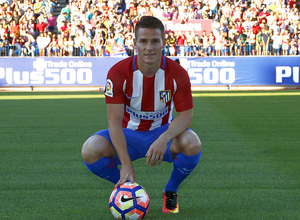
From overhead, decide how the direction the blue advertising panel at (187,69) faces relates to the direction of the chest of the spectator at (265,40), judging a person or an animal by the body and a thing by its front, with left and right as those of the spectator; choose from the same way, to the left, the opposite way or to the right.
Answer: the same way

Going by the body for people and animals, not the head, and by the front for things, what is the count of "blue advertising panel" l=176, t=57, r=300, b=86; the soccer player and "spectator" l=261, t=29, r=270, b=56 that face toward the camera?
3

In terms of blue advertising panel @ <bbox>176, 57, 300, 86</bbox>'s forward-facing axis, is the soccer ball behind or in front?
in front

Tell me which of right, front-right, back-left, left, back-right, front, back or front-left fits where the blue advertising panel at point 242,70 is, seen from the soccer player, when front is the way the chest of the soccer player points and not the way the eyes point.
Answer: back

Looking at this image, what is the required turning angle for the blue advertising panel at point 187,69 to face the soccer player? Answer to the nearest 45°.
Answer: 0° — it already faces them

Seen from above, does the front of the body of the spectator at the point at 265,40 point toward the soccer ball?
yes

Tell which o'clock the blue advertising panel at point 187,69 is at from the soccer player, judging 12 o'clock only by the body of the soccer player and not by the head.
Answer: The blue advertising panel is roughly at 6 o'clock from the soccer player.

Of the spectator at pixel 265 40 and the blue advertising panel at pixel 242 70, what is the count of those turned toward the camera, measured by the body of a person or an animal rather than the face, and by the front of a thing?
2

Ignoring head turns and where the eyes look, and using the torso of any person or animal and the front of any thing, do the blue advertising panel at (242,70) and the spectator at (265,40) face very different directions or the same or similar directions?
same or similar directions

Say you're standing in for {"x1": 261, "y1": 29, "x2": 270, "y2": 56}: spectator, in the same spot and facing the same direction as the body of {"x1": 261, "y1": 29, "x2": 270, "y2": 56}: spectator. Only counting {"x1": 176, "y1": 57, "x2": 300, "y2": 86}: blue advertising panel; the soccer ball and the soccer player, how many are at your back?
0

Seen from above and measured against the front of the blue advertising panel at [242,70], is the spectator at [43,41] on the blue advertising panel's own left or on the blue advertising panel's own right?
on the blue advertising panel's own right

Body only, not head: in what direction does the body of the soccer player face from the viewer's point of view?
toward the camera

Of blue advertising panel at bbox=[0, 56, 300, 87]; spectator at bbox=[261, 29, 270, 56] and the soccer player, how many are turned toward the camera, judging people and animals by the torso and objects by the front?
3

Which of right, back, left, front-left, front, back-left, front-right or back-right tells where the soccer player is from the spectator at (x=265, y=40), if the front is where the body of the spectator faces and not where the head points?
front

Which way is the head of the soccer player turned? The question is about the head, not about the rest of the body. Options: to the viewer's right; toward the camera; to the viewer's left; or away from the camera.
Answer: toward the camera

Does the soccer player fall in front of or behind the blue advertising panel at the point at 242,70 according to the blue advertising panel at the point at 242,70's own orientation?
in front

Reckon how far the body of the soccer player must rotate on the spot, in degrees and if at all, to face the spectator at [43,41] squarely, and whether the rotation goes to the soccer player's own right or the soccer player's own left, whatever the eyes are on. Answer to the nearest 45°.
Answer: approximately 180°
